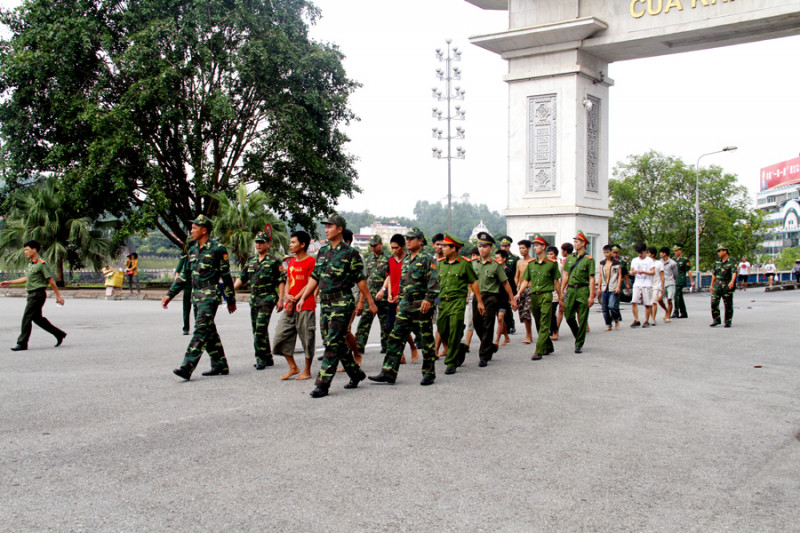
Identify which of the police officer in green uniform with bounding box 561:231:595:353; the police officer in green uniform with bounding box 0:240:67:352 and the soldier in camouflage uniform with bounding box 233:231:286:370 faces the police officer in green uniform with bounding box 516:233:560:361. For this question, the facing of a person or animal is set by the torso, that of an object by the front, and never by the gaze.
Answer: the police officer in green uniform with bounding box 561:231:595:353

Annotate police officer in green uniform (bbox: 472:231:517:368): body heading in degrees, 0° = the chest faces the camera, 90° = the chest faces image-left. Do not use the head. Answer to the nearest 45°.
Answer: approximately 45°

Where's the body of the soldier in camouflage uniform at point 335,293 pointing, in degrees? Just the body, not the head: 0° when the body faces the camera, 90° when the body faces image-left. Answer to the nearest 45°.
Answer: approximately 45°

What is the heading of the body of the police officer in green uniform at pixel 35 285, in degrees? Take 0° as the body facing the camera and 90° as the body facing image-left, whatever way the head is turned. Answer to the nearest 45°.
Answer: approximately 90°

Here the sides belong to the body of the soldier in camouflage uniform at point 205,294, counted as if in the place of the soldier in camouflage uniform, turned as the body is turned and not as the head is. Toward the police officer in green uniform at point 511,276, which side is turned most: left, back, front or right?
back

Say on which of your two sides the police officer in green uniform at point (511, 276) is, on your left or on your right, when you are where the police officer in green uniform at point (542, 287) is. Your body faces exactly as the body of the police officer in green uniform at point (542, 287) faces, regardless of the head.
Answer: on your right

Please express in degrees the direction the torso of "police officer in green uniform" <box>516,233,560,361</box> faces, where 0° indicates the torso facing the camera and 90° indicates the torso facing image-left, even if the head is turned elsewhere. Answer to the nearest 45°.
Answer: approximately 45°

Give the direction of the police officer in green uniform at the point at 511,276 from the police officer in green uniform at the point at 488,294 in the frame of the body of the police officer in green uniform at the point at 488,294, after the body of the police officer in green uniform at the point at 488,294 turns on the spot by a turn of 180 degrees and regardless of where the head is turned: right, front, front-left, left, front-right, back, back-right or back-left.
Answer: front-left

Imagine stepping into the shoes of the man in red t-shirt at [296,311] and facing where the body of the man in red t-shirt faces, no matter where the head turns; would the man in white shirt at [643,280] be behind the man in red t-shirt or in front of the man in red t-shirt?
behind

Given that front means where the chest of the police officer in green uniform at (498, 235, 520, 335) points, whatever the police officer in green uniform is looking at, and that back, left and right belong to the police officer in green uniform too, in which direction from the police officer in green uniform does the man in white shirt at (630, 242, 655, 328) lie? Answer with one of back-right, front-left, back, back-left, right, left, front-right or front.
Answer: back

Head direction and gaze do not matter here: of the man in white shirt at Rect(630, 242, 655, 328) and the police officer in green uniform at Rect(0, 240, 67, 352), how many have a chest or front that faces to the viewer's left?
1

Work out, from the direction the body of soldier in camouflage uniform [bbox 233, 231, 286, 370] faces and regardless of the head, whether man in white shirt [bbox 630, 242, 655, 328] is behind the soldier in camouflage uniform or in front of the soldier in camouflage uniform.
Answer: behind

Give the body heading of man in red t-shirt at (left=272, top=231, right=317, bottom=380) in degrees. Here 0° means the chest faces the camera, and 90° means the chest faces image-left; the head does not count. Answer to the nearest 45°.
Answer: approximately 45°

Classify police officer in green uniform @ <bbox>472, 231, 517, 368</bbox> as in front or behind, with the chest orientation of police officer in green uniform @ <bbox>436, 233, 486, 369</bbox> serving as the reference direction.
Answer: behind
